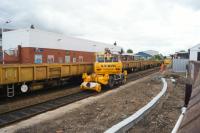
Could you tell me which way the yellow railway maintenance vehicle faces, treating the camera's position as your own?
facing the viewer and to the left of the viewer

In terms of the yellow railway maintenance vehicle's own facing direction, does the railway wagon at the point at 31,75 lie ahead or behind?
ahead

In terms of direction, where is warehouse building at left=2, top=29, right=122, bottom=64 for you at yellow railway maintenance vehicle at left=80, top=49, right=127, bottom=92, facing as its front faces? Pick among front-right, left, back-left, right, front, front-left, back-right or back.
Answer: right
